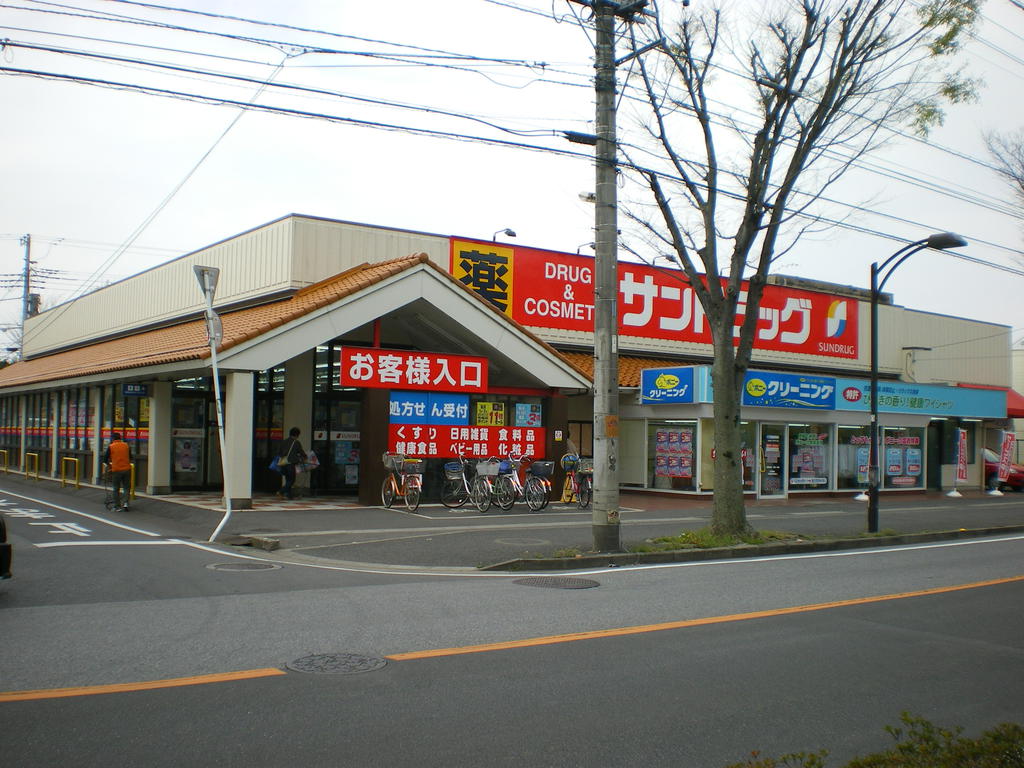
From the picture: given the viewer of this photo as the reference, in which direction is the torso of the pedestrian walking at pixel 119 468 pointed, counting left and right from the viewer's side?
facing away from the viewer

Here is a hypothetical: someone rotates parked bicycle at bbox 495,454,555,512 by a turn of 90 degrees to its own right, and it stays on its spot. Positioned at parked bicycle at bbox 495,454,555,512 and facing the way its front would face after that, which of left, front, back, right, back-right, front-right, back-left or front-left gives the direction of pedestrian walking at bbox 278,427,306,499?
back-left

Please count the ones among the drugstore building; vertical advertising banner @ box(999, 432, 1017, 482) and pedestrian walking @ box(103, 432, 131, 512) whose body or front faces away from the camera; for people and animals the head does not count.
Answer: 1

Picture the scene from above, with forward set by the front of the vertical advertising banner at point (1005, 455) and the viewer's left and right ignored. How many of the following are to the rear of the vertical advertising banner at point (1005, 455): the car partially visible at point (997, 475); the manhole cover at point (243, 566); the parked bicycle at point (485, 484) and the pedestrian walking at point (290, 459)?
1

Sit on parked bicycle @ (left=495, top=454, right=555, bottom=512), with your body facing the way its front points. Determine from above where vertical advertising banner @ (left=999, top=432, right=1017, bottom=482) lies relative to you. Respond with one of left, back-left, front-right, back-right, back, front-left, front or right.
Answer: right

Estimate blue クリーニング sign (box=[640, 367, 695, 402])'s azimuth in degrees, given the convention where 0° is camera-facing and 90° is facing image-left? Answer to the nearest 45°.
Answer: approximately 0°

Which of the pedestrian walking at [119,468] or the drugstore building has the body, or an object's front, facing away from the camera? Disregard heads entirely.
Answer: the pedestrian walking

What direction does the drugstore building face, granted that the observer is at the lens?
facing the viewer and to the right of the viewer

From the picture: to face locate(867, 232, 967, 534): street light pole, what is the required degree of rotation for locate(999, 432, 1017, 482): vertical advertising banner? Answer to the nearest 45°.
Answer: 0° — it already faces it

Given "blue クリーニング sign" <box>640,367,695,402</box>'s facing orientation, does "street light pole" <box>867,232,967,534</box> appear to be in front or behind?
in front

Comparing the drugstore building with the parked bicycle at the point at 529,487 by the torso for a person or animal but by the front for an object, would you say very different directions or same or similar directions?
very different directions

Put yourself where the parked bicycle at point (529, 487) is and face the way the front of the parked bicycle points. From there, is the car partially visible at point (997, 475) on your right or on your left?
on your right

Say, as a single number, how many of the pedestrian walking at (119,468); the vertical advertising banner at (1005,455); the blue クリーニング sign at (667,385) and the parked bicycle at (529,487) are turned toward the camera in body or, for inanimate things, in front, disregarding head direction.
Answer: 2

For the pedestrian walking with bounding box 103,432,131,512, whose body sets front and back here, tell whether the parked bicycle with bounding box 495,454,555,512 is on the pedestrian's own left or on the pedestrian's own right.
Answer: on the pedestrian's own right

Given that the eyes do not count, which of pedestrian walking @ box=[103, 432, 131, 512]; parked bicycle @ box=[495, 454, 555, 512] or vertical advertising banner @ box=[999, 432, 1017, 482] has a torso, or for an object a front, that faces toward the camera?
the vertical advertising banner

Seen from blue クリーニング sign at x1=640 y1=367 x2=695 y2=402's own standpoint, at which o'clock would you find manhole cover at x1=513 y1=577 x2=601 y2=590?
The manhole cover is roughly at 12 o'clock from the blue クリーニング sign.
